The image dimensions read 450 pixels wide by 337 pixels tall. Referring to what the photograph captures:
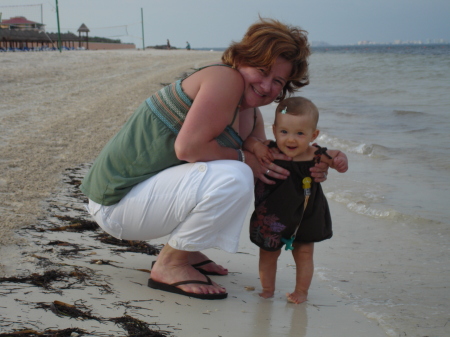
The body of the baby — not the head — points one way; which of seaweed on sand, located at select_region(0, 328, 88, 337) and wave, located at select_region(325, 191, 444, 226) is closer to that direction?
the seaweed on sand

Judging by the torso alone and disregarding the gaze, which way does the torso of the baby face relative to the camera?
toward the camera

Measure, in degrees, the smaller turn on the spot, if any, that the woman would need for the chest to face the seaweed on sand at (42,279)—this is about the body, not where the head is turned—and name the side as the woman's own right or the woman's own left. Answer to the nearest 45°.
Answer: approximately 180°

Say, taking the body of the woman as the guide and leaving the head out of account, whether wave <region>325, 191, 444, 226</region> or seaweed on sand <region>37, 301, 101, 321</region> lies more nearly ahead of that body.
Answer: the wave

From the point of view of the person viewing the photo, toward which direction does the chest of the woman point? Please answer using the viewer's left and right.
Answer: facing to the right of the viewer

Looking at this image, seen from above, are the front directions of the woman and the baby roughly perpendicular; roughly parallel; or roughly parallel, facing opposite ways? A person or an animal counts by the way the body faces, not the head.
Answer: roughly perpendicular
